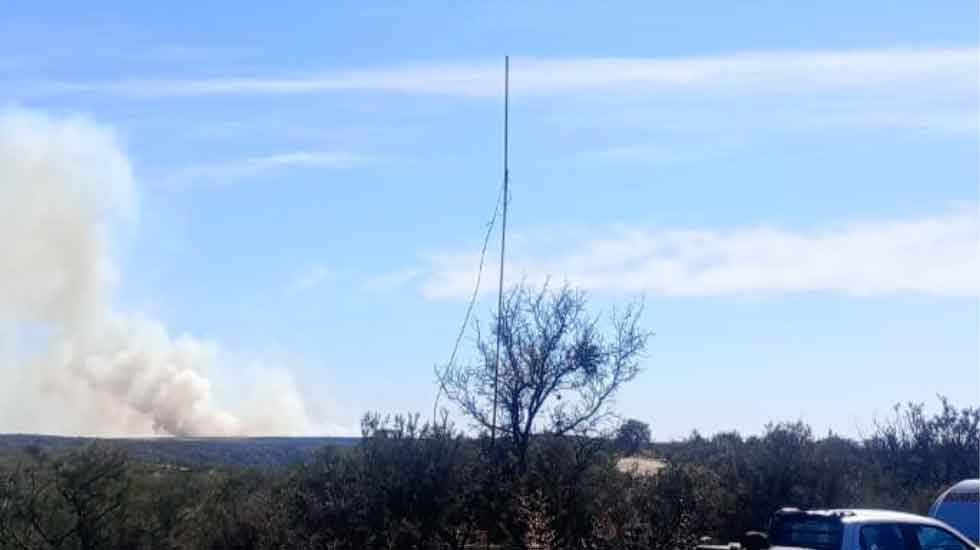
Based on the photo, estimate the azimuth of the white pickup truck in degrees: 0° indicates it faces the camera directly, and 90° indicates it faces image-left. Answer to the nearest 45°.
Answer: approximately 225°
